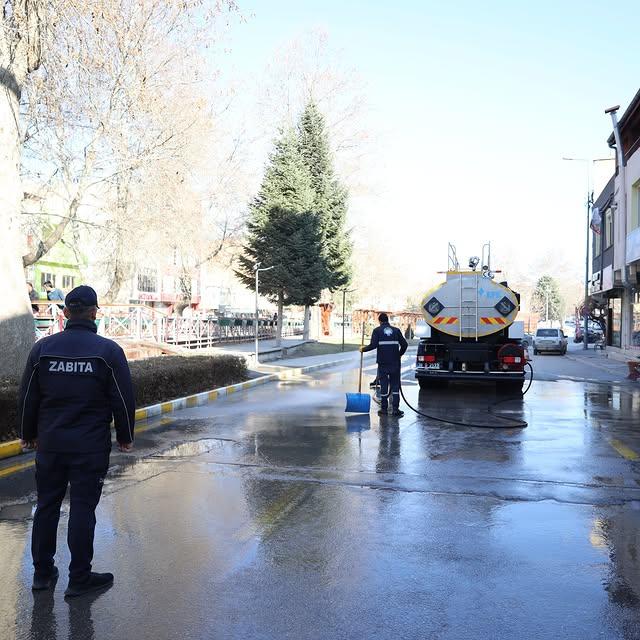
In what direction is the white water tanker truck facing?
away from the camera

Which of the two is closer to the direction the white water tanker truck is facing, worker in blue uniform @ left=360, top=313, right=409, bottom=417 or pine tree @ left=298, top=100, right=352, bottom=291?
the pine tree

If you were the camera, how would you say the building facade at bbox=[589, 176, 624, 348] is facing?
facing to the left of the viewer

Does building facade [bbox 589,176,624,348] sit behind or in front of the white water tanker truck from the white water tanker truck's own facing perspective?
in front

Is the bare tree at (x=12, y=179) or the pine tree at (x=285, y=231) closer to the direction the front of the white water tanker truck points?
the pine tree

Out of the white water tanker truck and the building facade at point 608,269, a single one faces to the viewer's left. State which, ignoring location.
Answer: the building facade

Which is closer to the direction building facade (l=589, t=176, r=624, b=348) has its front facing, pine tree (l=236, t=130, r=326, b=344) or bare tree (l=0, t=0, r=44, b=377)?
the pine tree

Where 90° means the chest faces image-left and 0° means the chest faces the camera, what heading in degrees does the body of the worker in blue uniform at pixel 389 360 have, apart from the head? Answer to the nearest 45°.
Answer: approximately 180°

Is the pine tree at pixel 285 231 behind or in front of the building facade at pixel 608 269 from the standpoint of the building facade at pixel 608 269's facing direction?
in front

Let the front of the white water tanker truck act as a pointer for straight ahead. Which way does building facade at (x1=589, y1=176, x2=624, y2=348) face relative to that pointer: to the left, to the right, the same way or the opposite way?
to the left

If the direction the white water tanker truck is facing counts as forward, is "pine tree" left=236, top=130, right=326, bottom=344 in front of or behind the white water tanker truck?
in front

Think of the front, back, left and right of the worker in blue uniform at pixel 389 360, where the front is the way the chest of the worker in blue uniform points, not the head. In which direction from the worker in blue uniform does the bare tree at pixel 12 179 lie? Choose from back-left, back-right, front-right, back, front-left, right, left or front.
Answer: left

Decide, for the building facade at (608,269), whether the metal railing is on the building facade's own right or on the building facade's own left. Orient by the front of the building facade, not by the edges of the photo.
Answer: on the building facade's own left

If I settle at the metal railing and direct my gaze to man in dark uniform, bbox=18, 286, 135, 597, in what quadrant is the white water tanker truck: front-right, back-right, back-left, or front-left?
front-left
